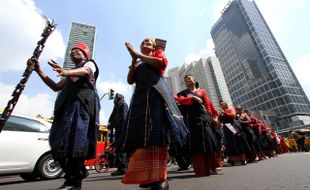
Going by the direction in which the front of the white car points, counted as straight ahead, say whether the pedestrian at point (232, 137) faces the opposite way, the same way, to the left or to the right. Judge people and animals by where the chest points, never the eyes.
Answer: the same way

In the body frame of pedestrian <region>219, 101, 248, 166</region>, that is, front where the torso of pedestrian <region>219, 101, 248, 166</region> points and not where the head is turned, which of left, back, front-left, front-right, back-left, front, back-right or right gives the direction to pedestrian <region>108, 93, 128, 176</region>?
front

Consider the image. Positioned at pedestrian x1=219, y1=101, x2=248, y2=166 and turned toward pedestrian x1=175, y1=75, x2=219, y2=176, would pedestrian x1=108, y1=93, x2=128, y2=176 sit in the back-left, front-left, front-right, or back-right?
front-right

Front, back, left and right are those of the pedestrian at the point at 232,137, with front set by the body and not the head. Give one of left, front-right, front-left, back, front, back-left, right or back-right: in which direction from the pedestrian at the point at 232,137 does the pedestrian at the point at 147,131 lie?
front-left

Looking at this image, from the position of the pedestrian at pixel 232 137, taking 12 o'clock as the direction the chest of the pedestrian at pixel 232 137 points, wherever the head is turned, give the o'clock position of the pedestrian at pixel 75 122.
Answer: the pedestrian at pixel 75 122 is roughly at 11 o'clock from the pedestrian at pixel 232 137.

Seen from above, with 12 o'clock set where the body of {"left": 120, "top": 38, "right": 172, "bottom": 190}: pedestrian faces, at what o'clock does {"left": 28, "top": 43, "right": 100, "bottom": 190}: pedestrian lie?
{"left": 28, "top": 43, "right": 100, "bottom": 190}: pedestrian is roughly at 2 o'clock from {"left": 120, "top": 38, "right": 172, "bottom": 190}: pedestrian.

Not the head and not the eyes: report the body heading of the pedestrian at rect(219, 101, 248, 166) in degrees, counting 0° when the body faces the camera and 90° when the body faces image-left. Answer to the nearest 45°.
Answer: approximately 45°

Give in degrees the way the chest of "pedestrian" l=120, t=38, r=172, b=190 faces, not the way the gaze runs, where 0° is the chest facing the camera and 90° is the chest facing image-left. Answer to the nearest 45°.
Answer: approximately 45°

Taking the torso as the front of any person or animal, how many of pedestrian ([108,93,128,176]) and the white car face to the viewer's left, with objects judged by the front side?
2

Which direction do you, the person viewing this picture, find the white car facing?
facing to the left of the viewer

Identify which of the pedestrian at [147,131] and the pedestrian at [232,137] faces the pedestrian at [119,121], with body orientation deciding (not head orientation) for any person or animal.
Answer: the pedestrian at [232,137]

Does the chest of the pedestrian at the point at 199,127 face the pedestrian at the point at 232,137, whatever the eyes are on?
no
